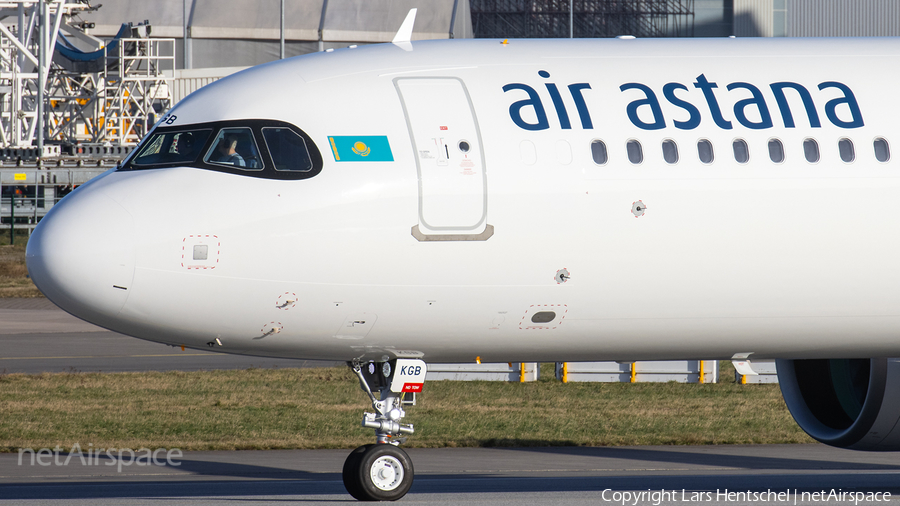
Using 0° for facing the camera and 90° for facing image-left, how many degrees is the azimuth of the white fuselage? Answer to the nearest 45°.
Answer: approximately 90°
